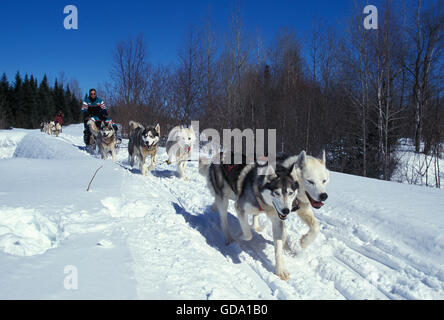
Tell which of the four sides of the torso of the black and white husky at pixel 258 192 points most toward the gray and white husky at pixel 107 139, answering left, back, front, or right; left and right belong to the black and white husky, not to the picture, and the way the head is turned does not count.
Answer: back

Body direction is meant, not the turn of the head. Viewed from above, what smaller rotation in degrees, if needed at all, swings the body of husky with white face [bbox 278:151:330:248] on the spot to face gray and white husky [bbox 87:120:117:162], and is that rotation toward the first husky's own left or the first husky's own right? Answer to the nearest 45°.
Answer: approximately 180°

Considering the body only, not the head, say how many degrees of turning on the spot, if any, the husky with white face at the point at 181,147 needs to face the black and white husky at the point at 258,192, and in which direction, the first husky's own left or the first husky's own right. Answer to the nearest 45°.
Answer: approximately 45° to the first husky's own right

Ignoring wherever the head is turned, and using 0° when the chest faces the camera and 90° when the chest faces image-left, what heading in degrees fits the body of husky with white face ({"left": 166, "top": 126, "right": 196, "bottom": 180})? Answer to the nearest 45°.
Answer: approximately 315°

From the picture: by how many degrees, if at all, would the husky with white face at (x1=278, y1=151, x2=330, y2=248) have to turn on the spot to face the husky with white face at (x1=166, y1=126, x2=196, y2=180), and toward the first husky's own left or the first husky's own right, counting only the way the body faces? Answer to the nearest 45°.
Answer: approximately 180°

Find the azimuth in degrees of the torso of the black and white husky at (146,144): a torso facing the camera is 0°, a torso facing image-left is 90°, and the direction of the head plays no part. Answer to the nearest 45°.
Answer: approximately 315°
